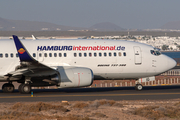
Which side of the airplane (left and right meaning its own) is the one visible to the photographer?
right
